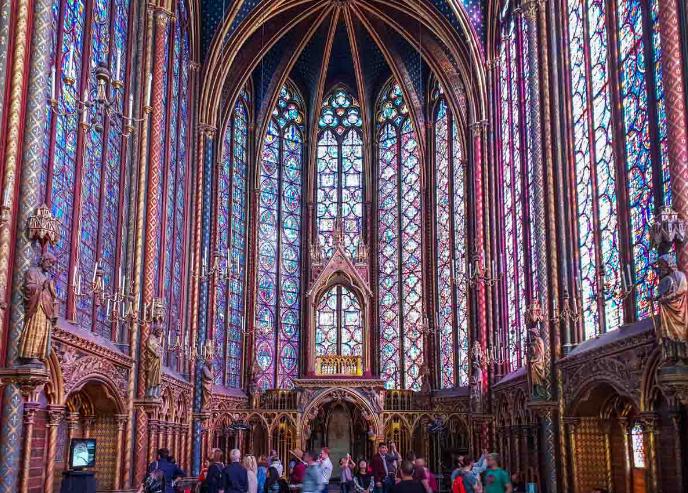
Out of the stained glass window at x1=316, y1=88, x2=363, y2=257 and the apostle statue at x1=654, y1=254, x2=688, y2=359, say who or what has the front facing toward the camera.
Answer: the stained glass window

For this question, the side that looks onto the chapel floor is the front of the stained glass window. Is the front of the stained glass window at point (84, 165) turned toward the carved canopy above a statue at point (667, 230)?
yes

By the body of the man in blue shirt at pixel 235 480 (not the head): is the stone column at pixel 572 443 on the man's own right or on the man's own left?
on the man's own right

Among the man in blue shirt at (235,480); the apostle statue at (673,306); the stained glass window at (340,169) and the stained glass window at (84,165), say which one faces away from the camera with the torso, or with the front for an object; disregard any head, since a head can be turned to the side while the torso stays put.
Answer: the man in blue shirt

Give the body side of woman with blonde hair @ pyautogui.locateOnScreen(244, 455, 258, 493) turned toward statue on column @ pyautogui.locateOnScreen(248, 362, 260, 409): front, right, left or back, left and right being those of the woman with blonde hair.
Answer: front

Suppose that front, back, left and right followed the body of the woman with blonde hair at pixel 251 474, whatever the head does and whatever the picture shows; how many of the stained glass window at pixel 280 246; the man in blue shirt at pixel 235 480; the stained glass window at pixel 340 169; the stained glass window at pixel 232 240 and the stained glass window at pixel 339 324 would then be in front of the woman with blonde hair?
4

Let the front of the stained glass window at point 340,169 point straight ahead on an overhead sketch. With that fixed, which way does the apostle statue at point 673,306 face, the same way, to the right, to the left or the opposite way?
to the right

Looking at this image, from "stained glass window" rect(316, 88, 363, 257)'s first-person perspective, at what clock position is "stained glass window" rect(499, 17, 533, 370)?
"stained glass window" rect(499, 17, 533, 370) is roughly at 11 o'clock from "stained glass window" rect(316, 88, 363, 257).

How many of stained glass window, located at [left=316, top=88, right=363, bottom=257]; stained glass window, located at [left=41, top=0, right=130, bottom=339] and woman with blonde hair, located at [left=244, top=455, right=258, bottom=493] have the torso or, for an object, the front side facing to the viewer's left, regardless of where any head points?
0

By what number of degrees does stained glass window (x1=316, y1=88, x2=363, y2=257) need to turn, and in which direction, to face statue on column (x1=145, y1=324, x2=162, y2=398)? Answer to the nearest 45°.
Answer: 0° — it already faces it

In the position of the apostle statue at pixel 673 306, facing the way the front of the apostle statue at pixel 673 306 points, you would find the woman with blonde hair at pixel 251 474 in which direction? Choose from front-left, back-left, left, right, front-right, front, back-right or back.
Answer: front

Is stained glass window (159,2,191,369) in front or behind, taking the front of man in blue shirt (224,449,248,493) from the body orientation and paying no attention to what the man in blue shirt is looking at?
in front

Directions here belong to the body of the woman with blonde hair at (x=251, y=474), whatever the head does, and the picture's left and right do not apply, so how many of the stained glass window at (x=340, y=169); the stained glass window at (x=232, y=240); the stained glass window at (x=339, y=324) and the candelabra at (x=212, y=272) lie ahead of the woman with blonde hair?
4

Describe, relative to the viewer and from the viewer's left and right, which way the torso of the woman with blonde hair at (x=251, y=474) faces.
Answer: facing away from the viewer

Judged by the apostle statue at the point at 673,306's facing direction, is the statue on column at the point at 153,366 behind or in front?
in front

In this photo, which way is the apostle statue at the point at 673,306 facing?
to the viewer's left
